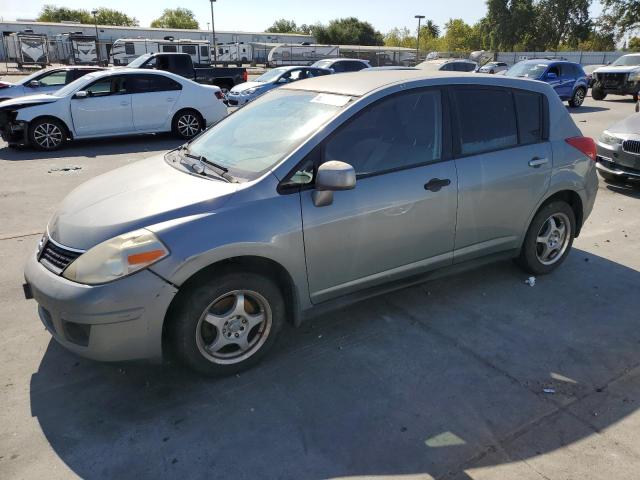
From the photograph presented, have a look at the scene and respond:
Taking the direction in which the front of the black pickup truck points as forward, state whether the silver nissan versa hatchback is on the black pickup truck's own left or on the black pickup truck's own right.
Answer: on the black pickup truck's own left

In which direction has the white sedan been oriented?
to the viewer's left

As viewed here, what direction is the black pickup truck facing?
to the viewer's left

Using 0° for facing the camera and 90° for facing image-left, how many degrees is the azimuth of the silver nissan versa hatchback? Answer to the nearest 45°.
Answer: approximately 45°

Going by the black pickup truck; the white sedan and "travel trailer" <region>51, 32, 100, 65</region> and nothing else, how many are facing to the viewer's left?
2

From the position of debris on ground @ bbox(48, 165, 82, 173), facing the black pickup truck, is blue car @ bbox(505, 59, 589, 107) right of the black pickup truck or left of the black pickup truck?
right

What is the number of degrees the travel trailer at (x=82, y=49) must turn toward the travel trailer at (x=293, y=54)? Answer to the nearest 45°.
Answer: approximately 45° to its left

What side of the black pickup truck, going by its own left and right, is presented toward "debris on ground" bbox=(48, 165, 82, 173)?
left

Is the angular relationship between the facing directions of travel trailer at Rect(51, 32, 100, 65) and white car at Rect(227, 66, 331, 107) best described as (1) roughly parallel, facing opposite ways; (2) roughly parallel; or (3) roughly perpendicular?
roughly perpendicular

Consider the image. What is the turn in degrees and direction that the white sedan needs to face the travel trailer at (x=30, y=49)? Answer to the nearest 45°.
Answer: approximately 90° to its right

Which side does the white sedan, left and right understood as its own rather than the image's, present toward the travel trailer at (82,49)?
right

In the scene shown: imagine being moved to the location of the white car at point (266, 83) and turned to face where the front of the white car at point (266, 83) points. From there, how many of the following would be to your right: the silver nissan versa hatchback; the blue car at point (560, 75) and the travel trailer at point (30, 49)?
1
